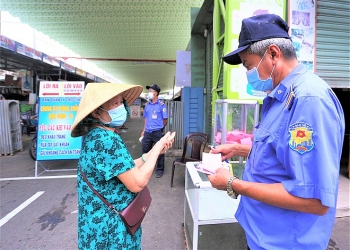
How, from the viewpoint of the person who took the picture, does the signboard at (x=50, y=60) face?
facing the viewer and to the right of the viewer

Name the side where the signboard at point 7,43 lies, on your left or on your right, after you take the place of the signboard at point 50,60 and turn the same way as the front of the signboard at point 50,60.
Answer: on your right

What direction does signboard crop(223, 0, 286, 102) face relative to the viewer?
toward the camera

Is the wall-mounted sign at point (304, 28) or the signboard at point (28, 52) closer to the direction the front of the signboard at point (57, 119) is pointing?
the wall-mounted sign

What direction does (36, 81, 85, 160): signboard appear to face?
toward the camera

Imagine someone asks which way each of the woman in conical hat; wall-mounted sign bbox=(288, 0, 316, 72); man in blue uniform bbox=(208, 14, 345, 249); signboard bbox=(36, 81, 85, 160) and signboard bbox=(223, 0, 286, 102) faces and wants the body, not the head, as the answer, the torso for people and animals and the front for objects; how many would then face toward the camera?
3

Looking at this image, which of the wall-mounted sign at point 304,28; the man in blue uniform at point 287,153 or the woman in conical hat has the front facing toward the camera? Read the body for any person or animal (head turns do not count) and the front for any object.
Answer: the wall-mounted sign

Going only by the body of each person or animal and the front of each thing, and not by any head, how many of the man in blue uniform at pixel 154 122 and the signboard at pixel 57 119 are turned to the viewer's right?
0

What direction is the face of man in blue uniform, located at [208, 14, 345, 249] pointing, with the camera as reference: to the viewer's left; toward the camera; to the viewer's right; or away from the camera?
to the viewer's left

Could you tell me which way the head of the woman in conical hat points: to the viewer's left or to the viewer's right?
to the viewer's right

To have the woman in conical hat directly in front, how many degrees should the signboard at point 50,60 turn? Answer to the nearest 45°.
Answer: approximately 45° to its right

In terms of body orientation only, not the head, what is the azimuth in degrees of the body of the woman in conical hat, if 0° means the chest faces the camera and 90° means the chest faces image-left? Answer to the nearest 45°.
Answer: approximately 270°
